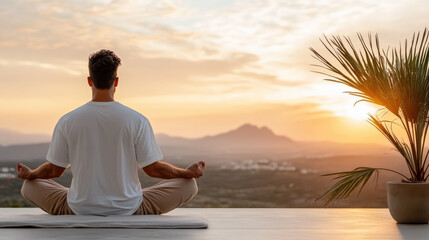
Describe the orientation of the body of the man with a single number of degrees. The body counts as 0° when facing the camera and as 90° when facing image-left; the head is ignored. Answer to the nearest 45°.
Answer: approximately 180°

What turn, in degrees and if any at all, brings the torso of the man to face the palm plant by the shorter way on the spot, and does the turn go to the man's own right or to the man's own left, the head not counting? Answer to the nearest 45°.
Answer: approximately 90° to the man's own right

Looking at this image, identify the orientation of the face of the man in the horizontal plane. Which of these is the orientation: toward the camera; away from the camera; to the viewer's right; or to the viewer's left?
away from the camera
